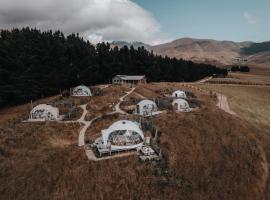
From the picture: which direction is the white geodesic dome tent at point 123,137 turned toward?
toward the camera
